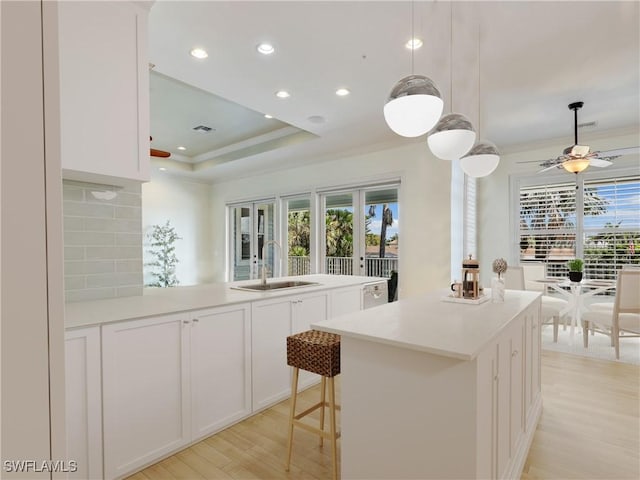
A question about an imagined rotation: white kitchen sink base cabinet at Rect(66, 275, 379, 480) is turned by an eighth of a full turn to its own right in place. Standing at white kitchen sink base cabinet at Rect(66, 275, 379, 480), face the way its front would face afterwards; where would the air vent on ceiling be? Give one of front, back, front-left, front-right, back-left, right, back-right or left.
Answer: back

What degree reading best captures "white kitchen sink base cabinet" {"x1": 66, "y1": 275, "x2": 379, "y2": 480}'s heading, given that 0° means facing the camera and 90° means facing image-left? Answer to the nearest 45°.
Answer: approximately 315°

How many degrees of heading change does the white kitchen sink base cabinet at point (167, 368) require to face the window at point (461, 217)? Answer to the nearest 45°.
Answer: approximately 90° to its left

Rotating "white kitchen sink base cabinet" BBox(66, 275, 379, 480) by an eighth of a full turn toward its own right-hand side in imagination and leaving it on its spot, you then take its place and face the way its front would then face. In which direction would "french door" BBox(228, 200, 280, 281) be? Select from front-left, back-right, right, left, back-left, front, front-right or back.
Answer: back

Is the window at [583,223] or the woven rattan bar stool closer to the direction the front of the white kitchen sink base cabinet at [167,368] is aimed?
the woven rattan bar stool

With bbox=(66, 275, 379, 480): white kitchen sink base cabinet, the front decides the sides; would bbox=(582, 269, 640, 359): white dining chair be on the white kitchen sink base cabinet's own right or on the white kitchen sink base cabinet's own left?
on the white kitchen sink base cabinet's own left

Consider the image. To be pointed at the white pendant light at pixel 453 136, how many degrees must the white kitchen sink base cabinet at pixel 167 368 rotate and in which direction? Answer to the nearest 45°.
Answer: approximately 45° to its left
